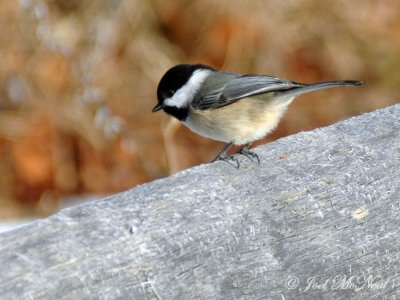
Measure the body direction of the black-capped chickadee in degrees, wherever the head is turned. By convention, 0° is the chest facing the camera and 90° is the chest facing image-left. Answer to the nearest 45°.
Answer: approximately 90°
